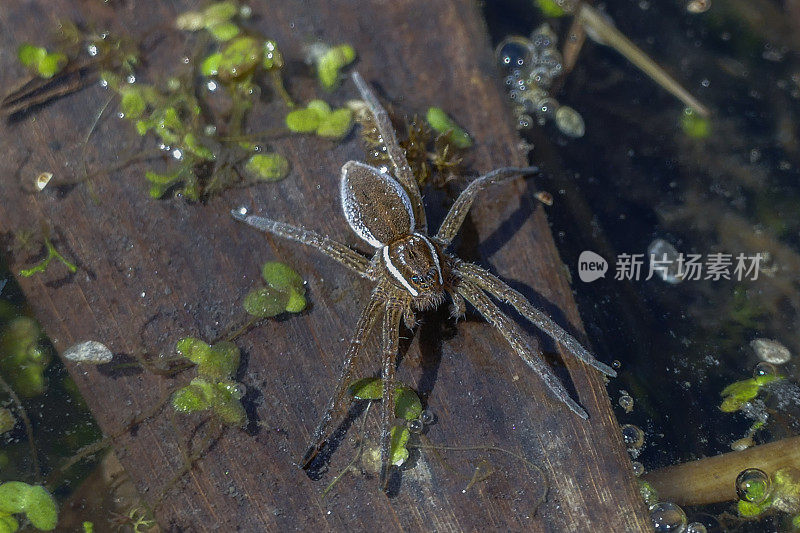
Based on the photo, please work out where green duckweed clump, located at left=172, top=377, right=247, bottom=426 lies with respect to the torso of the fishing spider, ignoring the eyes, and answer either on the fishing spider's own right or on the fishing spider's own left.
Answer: on the fishing spider's own right

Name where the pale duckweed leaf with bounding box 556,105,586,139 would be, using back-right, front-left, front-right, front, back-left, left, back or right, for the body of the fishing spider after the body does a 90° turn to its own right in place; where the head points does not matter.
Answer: back

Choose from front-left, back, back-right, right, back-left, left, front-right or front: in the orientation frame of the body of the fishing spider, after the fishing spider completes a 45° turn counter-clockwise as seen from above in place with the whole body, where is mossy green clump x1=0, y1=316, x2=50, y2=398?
back

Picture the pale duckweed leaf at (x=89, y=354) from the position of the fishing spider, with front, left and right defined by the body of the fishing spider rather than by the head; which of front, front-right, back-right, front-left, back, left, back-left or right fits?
back-right

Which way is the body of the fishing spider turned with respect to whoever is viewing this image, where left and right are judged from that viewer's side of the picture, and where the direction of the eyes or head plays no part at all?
facing the viewer and to the right of the viewer

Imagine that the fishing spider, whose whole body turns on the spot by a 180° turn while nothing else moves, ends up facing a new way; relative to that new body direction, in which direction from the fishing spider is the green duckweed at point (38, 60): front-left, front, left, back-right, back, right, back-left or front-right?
front

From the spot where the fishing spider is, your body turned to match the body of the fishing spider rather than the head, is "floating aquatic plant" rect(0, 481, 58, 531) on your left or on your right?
on your right

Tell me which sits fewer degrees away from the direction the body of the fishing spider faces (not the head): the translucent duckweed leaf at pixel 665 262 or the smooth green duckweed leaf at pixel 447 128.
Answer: the translucent duckweed leaf

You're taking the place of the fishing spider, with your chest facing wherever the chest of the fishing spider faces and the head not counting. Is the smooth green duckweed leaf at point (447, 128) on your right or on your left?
on your left
